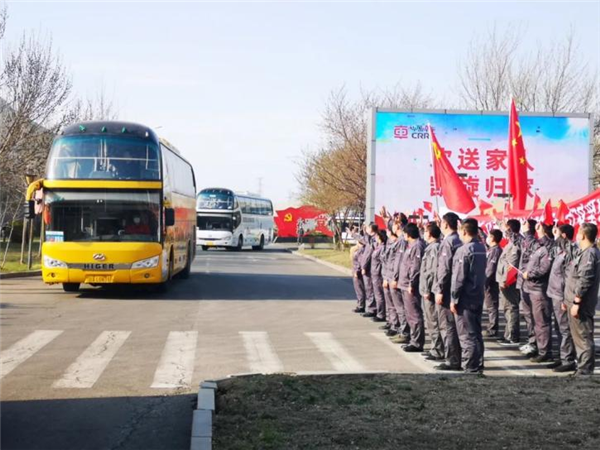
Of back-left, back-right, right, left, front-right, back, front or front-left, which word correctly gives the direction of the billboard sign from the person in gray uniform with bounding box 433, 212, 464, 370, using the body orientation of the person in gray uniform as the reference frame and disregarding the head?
right

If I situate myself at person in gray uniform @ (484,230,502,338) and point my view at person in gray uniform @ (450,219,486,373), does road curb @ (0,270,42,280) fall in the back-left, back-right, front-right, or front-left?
back-right

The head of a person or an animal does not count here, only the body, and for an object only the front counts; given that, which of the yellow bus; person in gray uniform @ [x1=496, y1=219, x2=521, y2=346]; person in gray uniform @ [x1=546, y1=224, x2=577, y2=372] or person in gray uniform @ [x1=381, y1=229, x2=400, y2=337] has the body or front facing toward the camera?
the yellow bus

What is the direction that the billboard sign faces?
toward the camera

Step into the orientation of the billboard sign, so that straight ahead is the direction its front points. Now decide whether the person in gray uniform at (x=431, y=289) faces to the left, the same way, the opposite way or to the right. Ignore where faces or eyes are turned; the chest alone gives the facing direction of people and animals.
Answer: to the right

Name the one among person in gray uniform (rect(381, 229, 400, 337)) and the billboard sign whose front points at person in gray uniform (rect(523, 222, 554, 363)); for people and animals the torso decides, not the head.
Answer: the billboard sign

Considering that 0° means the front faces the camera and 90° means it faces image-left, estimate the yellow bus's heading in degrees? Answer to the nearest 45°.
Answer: approximately 0°

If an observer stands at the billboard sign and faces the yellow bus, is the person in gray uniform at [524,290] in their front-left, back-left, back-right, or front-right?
front-left

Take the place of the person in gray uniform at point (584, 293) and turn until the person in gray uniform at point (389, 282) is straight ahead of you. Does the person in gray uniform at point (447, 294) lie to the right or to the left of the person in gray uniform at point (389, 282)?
left

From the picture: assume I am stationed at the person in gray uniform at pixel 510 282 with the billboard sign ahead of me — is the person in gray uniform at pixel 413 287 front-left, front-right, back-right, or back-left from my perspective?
back-left

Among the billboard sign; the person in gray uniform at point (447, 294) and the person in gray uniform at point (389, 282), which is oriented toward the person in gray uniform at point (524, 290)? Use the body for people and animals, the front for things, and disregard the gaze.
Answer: the billboard sign

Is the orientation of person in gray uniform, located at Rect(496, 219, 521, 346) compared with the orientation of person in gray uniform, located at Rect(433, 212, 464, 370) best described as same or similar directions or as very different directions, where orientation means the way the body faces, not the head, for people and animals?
same or similar directions

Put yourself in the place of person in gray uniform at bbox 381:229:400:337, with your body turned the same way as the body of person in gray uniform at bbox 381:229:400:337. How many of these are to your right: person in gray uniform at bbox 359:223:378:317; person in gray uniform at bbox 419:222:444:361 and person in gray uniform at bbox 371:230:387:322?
2

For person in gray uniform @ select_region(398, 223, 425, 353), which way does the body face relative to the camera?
to the viewer's left

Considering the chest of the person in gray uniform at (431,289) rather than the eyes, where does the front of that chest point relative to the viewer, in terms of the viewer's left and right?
facing to the left of the viewer

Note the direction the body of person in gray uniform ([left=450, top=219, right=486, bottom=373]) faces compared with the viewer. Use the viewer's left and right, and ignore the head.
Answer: facing away from the viewer and to the left of the viewer

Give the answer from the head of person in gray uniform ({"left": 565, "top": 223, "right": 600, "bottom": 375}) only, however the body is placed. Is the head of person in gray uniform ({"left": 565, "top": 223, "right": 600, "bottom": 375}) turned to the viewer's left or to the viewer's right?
to the viewer's left

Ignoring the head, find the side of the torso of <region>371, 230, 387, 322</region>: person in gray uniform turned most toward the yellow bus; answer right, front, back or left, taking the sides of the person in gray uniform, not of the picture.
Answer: front

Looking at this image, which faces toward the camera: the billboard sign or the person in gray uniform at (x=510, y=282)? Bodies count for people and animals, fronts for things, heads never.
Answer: the billboard sign

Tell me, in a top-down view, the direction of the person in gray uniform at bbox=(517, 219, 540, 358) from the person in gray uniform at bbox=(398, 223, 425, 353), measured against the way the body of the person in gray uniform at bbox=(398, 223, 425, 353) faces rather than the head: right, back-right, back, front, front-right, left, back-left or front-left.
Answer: back

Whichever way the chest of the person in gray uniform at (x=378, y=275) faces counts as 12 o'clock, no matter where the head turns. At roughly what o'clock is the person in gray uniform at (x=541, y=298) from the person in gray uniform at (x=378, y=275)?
the person in gray uniform at (x=541, y=298) is roughly at 8 o'clock from the person in gray uniform at (x=378, y=275).

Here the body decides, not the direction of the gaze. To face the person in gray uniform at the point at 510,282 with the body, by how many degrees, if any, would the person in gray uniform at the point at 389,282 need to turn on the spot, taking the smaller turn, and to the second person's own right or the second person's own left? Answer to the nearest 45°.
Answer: approximately 180°
